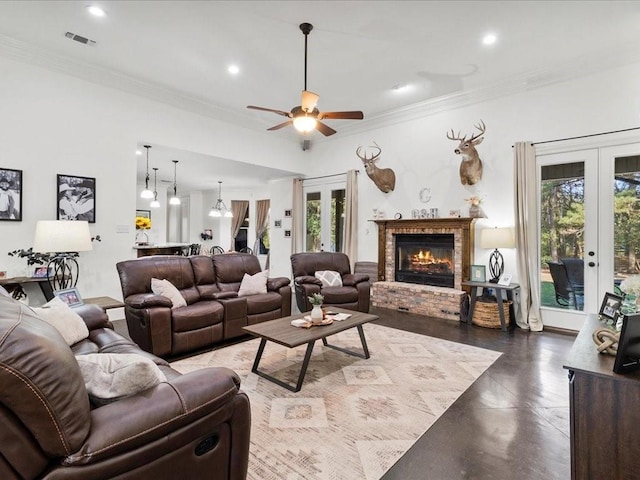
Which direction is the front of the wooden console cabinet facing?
to the viewer's left

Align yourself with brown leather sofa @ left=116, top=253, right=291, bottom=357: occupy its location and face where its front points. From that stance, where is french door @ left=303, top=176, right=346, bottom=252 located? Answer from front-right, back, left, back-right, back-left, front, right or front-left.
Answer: left

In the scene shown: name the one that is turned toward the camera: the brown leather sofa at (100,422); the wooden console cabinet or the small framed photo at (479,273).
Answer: the small framed photo

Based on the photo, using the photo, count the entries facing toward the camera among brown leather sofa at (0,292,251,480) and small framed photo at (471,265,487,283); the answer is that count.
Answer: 1

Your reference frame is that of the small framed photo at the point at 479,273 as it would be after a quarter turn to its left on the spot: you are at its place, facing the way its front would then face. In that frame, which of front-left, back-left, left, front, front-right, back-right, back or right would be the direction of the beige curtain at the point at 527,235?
front

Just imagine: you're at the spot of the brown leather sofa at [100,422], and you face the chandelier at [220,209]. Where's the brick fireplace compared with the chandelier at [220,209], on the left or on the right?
right

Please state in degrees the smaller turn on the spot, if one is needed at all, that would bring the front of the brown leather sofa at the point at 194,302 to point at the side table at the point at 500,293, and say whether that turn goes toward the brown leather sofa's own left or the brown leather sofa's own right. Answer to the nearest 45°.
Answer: approximately 45° to the brown leather sofa's own left

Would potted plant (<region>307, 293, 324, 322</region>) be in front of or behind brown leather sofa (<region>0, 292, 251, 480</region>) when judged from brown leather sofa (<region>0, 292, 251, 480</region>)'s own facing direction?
in front

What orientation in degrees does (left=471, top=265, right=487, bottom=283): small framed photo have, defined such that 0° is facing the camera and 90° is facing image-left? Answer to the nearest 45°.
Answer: approximately 0°

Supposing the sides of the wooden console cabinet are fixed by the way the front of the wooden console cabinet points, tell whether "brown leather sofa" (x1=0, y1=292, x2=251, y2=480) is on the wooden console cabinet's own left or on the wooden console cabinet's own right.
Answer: on the wooden console cabinet's own left

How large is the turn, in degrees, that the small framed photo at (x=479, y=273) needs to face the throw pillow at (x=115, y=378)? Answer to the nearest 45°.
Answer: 0° — it already faces it
